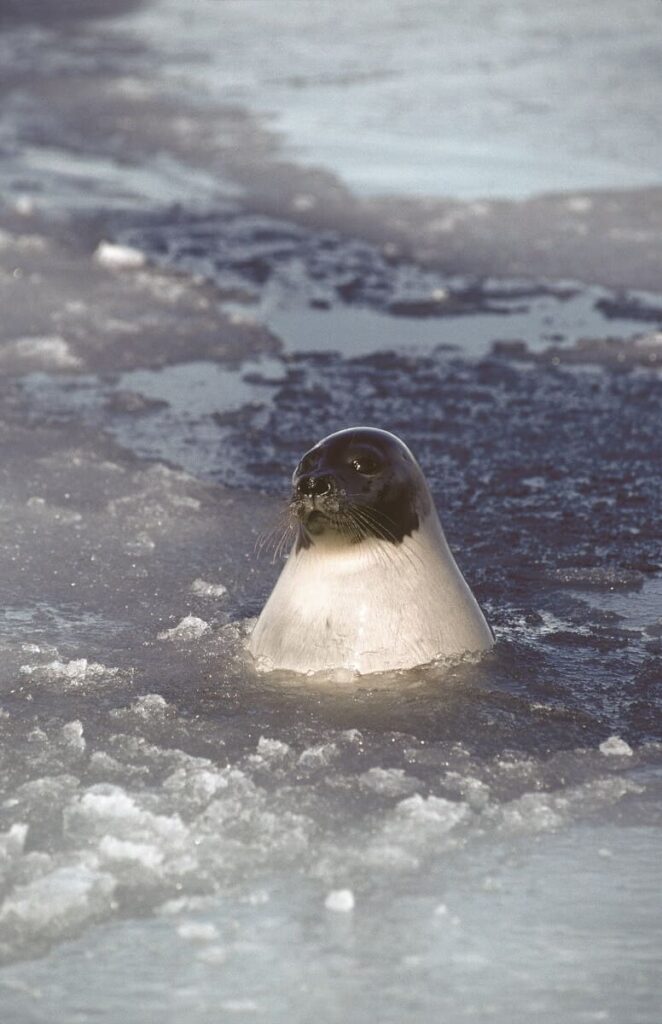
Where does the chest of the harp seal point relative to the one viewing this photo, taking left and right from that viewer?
facing the viewer and to the left of the viewer

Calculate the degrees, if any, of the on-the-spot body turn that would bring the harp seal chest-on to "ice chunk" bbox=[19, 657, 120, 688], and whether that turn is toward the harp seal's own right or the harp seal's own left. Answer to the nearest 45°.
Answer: approximately 45° to the harp seal's own right

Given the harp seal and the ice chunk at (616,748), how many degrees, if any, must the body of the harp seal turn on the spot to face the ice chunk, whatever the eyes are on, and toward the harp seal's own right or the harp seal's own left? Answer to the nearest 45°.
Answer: approximately 90° to the harp seal's own left

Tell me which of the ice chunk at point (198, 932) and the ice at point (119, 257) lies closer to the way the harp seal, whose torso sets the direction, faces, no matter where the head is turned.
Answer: the ice chunk

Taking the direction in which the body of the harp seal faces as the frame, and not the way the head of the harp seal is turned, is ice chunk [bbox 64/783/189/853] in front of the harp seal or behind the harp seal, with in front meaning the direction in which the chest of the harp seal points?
in front

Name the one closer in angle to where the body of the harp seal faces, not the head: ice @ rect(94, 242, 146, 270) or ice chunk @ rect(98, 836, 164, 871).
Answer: the ice chunk

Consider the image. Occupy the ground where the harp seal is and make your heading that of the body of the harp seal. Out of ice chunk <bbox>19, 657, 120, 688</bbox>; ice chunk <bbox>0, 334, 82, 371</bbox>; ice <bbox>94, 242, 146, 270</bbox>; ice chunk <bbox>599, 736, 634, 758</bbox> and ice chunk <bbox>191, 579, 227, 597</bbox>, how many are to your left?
1

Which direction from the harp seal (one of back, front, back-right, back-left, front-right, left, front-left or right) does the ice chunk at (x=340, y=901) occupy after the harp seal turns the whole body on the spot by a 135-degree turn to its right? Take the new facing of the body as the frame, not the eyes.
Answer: back

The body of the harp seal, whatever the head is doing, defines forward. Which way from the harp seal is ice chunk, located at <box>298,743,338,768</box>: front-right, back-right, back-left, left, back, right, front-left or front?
front-left

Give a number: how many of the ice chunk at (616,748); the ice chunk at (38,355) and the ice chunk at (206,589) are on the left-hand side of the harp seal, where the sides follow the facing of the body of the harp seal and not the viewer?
1

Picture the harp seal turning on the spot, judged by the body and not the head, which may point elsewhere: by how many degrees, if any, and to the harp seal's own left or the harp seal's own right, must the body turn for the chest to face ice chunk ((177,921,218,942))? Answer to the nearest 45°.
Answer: approximately 45° to the harp seal's own left

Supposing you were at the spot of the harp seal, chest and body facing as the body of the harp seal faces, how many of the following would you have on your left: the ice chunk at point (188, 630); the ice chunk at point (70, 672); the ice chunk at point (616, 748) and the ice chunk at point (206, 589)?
1

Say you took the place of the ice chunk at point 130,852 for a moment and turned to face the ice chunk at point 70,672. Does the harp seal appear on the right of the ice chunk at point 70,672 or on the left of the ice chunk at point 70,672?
right

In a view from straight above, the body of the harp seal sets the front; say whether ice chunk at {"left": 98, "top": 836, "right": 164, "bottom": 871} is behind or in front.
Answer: in front

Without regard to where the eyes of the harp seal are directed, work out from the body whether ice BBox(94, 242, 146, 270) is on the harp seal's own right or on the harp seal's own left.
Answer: on the harp seal's own right
